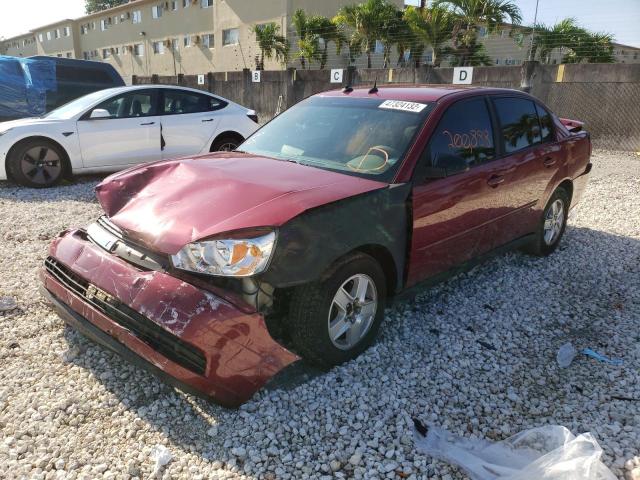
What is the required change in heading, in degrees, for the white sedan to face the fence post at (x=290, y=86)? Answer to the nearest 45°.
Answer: approximately 135° to its right

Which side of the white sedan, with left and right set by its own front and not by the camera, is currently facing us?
left

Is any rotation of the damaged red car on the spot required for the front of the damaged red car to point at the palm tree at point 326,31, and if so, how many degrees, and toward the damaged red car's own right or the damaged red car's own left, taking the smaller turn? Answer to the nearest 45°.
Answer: approximately 135° to the damaged red car's own right

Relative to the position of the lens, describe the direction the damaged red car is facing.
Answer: facing the viewer and to the left of the viewer

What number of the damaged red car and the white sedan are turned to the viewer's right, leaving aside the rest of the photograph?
0

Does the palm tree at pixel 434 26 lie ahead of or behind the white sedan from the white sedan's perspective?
behind

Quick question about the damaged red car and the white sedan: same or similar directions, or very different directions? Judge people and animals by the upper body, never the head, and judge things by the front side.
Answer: same or similar directions

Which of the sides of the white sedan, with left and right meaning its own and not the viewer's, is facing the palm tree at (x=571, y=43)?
back

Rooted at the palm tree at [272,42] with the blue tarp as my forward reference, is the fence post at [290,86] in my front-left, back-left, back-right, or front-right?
front-left

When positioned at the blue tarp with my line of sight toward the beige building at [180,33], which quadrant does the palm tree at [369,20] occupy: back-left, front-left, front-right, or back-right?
front-right

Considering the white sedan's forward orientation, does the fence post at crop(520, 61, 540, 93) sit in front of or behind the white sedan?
behind

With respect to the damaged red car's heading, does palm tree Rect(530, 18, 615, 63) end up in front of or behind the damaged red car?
behind
